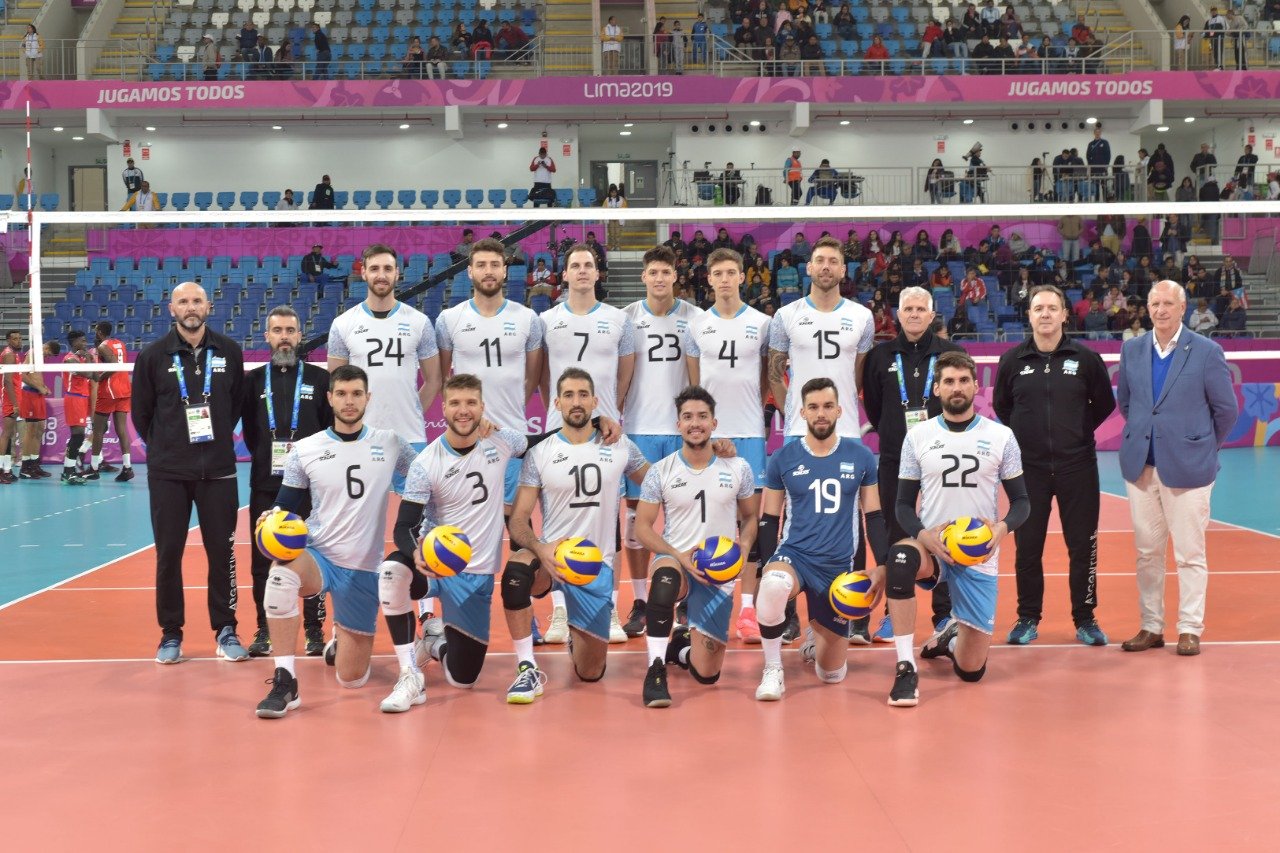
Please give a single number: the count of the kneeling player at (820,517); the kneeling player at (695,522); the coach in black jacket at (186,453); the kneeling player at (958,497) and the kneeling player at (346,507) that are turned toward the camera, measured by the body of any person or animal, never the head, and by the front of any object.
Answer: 5

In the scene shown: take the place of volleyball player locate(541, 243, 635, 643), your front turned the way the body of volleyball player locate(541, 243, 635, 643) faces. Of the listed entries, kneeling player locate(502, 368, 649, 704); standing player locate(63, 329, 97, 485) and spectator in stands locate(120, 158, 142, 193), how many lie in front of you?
1

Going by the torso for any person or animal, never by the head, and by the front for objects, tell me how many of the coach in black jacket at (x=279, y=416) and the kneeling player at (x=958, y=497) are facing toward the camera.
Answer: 2

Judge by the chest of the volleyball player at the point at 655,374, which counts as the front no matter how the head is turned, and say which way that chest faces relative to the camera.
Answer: toward the camera

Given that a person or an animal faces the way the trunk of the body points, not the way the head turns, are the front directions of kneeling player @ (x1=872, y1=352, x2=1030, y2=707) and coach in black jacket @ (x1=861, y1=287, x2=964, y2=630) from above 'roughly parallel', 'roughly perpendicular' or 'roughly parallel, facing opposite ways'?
roughly parallel

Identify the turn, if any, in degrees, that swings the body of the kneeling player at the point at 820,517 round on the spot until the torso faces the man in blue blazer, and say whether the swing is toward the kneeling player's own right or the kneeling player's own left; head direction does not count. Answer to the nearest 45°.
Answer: approximately 135° to the kneeling player's own left

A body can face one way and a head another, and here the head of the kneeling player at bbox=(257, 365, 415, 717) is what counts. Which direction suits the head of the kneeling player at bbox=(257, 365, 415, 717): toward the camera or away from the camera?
toward the camera

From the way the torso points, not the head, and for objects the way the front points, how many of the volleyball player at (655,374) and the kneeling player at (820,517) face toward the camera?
2

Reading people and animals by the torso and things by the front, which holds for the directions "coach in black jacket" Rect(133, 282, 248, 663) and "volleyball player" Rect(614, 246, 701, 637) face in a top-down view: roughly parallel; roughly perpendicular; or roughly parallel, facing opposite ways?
roughly parallel

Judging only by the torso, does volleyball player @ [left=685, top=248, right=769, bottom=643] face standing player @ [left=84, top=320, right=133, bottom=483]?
no

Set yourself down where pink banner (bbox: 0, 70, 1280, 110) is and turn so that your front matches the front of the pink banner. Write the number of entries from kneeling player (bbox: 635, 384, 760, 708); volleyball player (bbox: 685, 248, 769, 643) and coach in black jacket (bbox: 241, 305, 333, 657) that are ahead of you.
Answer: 3

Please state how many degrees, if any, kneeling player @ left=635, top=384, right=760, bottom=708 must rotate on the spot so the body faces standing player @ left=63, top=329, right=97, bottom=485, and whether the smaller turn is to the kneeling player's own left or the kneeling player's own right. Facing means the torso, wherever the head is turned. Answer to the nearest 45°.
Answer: approximately 135° to the kneeling player's own right

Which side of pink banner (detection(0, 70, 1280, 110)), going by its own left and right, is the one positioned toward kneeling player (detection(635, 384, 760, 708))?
front

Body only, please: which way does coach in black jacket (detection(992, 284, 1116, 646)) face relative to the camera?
toward the camera

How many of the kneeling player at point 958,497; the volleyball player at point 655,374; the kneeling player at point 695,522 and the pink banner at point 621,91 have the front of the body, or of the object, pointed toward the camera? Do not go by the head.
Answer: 4

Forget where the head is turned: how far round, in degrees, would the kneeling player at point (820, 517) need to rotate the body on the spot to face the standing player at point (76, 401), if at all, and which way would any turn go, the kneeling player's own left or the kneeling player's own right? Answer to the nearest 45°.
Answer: approximately 135° to the kneeling player's own right

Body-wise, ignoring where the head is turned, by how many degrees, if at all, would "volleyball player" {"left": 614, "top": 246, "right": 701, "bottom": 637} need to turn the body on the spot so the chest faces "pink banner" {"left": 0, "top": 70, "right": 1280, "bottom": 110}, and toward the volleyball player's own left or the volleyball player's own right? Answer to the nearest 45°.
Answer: approximately 180°

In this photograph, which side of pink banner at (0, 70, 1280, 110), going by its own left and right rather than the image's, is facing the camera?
front

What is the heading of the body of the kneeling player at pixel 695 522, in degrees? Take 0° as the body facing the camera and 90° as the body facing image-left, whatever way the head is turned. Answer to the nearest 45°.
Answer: approximately 0°

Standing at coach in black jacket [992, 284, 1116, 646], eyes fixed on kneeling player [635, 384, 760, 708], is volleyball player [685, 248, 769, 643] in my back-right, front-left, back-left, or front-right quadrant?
front-right

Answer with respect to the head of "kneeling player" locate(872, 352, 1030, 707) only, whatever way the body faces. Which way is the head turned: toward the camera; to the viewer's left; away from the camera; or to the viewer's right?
toward the camera
